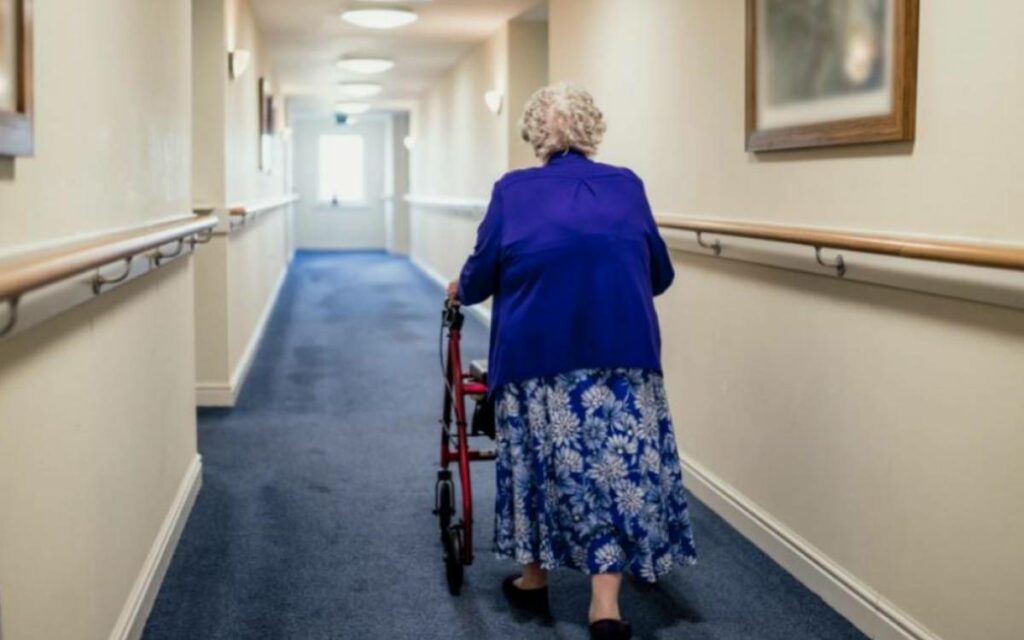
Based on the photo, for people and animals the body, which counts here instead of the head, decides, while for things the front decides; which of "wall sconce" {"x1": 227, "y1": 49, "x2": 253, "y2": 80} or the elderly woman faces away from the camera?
the elderly woman

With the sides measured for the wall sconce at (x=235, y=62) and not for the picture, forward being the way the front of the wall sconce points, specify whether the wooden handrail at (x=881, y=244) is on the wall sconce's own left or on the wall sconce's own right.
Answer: on the wall sconce's own right

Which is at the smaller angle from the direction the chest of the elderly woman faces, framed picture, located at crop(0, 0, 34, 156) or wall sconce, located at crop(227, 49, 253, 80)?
the wall sconce

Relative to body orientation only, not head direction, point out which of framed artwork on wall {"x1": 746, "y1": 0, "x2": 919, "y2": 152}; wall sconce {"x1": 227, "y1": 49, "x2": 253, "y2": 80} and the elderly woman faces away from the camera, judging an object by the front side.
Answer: the elderly woman

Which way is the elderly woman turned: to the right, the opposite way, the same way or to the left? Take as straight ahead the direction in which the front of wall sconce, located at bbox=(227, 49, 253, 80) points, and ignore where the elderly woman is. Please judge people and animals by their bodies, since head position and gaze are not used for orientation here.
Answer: to the left

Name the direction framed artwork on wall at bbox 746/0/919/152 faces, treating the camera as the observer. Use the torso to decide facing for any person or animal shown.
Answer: facing the viewer and to the left of the viewer

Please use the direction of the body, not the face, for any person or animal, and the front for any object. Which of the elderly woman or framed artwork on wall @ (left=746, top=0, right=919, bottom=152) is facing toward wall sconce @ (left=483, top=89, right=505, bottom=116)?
the elderly woman

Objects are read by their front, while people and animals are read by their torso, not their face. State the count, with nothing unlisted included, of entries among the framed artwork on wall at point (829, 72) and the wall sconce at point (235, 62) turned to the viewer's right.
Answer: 1

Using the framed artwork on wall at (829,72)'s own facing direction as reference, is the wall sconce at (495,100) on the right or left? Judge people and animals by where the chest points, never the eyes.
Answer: on its right

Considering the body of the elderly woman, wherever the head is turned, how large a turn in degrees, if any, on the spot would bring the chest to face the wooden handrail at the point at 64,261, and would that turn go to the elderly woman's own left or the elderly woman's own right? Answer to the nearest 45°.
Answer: approximately 135° to the elderly woman's own left

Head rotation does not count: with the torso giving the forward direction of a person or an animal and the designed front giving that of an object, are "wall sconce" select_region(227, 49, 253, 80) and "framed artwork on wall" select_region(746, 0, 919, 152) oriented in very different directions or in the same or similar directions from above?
very different directions

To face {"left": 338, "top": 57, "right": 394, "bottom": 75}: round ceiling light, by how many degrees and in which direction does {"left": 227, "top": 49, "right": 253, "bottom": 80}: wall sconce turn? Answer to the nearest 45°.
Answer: approximately 90° to its left

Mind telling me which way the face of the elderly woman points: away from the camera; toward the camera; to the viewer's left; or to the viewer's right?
away from the camera

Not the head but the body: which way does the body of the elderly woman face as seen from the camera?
away from the camera

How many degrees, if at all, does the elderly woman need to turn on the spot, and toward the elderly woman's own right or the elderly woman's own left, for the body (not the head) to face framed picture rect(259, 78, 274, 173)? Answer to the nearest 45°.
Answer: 0° — they already face it

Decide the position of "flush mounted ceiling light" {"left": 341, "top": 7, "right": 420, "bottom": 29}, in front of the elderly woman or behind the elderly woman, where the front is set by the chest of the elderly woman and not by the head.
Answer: in front

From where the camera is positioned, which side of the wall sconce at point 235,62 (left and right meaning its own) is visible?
right
